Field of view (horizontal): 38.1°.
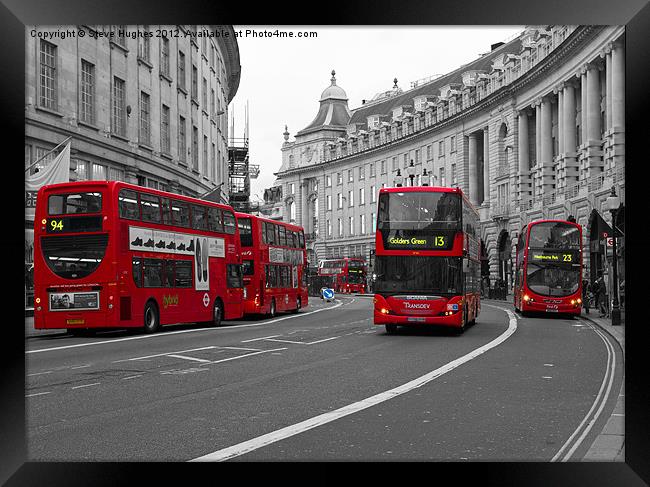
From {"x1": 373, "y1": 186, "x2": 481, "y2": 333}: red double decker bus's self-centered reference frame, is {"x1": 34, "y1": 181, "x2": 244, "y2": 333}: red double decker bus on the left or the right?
on its right

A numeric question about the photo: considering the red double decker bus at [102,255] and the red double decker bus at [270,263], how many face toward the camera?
0

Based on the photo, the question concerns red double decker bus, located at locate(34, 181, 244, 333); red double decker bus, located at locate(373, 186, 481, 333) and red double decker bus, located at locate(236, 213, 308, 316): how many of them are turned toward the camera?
1

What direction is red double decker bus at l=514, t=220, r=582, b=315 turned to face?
toward the camera

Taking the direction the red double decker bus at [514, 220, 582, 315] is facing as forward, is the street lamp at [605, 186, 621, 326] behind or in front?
in front

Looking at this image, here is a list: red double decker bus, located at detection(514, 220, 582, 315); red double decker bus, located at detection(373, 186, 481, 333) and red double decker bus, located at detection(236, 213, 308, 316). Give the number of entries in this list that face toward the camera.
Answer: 2

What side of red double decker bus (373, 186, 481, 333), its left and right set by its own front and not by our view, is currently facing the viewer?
front

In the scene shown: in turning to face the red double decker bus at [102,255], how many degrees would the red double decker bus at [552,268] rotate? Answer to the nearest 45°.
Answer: approximately 45° to its right

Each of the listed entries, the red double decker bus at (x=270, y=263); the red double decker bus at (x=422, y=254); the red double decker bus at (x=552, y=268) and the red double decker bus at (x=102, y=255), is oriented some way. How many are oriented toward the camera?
2

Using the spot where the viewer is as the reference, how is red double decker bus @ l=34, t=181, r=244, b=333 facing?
facing away from the viewer and to the right of the viewer

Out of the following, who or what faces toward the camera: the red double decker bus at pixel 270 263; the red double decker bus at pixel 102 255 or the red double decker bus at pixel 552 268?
the red double decker bus at pixel 552 268

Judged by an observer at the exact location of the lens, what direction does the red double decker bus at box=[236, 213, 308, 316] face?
facing away from the viewer and to the right of the viewer

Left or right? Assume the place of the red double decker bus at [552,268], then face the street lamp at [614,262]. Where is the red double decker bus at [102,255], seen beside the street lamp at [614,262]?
right

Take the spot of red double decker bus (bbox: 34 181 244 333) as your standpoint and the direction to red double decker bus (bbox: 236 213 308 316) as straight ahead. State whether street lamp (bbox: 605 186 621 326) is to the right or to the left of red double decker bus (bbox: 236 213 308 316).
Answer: right

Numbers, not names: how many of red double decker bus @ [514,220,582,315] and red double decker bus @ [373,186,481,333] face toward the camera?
2
